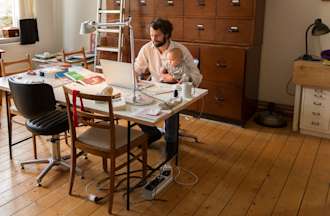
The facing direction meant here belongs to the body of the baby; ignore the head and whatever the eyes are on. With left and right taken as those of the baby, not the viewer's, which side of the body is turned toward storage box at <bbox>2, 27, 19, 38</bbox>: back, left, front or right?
right

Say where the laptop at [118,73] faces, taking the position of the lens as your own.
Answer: facing away from the viewer and to the right of the viewer

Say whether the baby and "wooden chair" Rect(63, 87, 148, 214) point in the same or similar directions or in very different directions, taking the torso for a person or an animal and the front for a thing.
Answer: very different directions

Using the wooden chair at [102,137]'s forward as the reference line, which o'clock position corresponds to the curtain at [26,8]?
The curtain is roughly at 10 o'clock from the wooden chair.

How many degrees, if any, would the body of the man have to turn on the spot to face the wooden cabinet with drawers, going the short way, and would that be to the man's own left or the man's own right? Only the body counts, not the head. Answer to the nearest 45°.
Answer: approximately 180°

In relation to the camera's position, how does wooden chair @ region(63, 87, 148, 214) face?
facing away from the viewer and to the right of the viewer

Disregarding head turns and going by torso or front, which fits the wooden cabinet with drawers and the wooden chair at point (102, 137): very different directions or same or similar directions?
very different directions

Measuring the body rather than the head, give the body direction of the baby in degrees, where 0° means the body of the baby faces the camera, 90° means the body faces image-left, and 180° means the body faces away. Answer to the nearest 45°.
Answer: approximately 45°
